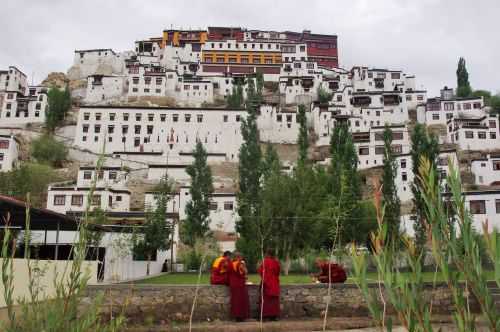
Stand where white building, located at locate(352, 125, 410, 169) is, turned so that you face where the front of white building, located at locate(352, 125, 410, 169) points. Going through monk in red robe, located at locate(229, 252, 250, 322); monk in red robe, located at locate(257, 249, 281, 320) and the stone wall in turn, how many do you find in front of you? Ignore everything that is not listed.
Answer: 3

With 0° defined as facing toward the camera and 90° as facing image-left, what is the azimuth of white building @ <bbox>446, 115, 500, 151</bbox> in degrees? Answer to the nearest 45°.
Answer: approximately 0°

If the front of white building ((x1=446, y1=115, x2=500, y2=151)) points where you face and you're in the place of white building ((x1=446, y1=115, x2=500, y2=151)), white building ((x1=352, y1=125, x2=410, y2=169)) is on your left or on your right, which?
on your right

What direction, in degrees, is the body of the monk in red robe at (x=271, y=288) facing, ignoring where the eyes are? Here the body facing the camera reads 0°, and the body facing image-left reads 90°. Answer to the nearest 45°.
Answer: approximately 180°

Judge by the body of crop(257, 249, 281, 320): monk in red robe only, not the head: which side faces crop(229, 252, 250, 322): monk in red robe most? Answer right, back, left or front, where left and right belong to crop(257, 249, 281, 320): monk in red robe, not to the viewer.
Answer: left

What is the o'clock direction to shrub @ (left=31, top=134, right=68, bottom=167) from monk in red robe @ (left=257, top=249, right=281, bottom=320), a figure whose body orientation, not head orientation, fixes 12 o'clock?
The shrub is roughly at 11 o'clock from the monk in red robe.

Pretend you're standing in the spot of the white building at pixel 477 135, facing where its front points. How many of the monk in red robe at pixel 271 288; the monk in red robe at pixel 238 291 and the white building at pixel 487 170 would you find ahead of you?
3
